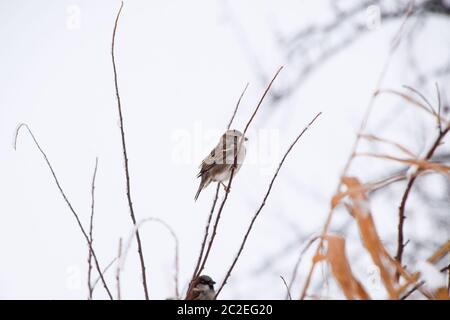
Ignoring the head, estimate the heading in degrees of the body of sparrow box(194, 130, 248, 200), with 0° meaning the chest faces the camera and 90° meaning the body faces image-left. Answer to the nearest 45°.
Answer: approximately 270°

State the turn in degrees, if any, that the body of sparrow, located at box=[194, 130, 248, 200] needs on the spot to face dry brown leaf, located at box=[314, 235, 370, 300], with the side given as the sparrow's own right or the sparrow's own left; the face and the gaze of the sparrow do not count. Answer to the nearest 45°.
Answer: approximately 90° to the sparrow's own right
